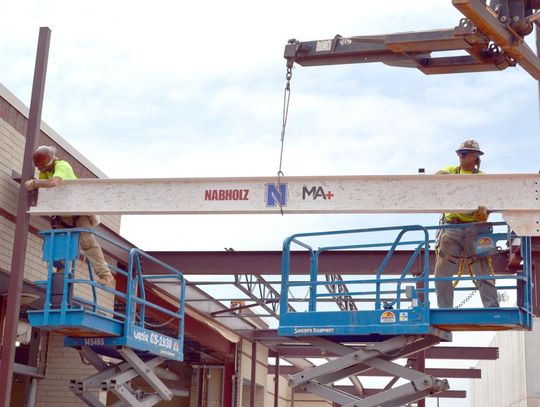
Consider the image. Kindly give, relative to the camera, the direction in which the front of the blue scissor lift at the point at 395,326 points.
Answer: facing to the right of the viewer

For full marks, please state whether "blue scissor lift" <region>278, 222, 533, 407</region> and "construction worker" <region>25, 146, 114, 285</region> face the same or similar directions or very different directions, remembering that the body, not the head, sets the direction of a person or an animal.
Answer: very different directions
